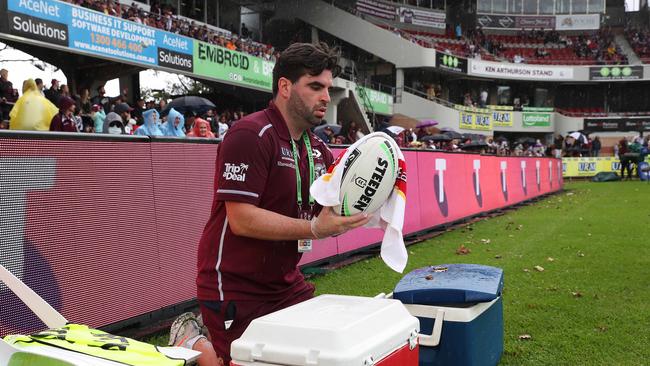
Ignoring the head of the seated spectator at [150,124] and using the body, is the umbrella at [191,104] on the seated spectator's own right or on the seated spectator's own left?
on the seated spectator's own left

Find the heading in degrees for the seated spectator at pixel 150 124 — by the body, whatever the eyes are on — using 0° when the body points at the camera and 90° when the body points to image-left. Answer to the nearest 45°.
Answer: approximately 315°

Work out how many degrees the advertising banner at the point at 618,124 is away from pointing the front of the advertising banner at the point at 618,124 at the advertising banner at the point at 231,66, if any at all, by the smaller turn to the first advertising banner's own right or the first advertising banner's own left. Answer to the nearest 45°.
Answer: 0° — it already faces it

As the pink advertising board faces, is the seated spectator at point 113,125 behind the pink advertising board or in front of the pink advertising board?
behind

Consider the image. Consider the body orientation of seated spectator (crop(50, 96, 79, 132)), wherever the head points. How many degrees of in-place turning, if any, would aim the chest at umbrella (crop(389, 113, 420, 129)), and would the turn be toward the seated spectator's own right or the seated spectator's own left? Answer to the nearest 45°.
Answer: approximately 90° to the seated spectator's own left

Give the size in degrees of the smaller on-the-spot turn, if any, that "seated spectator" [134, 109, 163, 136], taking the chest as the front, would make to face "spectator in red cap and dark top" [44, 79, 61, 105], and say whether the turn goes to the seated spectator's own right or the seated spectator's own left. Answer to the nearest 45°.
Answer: approximately 180°

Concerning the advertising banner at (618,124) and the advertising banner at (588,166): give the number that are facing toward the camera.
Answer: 2

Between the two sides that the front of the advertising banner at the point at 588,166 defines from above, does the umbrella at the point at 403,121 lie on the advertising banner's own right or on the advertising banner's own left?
on the advertising banner's own right

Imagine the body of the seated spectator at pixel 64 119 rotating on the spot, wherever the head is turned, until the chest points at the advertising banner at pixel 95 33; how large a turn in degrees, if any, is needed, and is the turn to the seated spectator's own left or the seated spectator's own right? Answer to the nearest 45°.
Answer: approximately 135° to the seated spectator's own left
